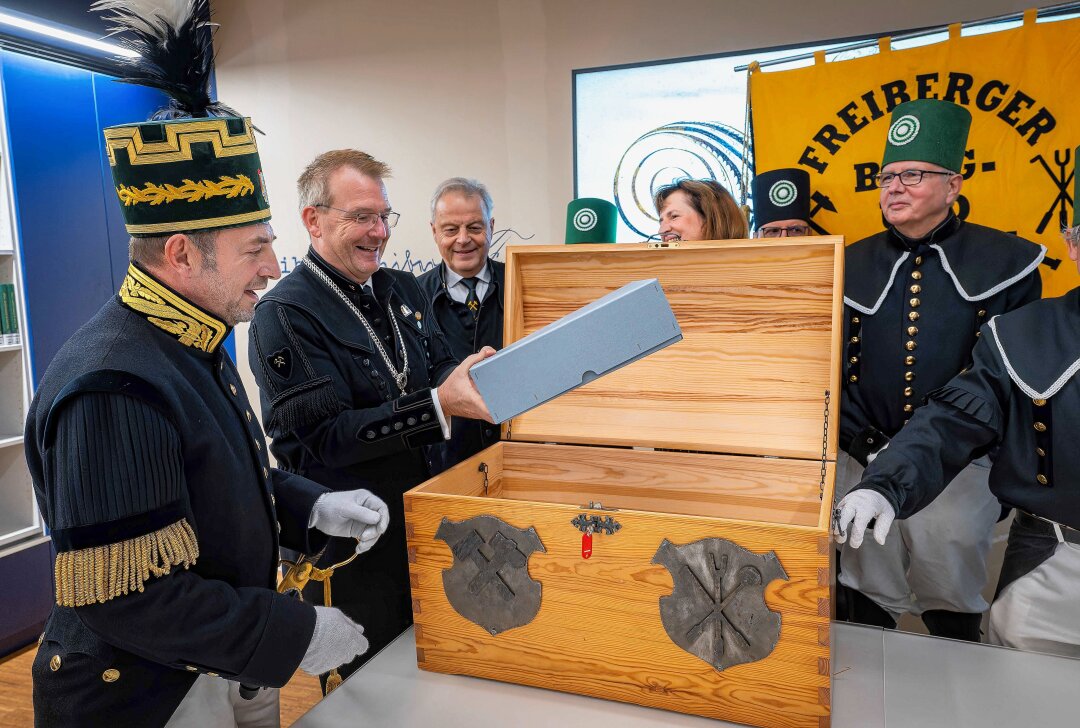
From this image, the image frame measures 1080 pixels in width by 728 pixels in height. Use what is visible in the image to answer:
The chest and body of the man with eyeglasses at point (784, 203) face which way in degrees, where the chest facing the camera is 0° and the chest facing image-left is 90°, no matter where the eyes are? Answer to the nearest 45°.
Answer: approximately 0°

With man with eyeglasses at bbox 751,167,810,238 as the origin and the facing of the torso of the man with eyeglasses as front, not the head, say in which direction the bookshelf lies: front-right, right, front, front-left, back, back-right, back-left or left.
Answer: right

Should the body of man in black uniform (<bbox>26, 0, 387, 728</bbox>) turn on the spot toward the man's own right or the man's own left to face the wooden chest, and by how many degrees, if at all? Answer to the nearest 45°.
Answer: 0° — they already face it

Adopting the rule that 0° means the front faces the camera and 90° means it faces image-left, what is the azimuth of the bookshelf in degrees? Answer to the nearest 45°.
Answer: approximately 315°

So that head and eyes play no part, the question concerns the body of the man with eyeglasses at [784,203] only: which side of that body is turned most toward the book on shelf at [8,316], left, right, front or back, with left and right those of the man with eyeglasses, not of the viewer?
right

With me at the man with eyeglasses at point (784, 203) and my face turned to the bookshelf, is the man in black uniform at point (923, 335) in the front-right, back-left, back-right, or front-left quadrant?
back-left

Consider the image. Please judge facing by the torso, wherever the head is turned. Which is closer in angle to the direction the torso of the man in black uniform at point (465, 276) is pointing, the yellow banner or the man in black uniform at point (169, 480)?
the man in black uniform

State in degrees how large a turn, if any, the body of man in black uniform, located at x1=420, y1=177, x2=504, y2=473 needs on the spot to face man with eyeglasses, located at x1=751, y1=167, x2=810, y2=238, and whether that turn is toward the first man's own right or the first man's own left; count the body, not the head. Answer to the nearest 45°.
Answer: approximately 90° to the first man's own left

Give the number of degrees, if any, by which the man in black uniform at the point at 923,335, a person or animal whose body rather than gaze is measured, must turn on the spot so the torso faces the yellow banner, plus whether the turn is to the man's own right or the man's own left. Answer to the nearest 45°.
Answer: approximately 135° to the man's own right

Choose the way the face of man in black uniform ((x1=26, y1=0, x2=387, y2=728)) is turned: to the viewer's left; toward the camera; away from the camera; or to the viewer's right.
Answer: to the viewer's right

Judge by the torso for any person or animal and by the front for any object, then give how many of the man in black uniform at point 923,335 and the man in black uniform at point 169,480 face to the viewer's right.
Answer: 1

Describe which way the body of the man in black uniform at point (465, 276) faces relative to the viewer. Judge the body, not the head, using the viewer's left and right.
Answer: facing the viewer

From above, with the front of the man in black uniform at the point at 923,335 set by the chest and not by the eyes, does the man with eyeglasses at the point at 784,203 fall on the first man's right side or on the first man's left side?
on the first man's right side

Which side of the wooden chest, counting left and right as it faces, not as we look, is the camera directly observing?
front

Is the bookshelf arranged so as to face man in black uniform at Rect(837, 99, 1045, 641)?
yes

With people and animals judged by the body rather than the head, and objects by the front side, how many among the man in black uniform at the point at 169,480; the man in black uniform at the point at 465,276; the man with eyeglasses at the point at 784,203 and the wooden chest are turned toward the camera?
3

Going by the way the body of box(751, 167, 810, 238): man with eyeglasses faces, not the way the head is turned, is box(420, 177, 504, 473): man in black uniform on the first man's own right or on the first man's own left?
on the first man's own right

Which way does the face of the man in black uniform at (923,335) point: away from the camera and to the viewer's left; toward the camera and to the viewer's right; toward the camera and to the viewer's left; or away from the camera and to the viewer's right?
toward the camera and to the viewer's left
